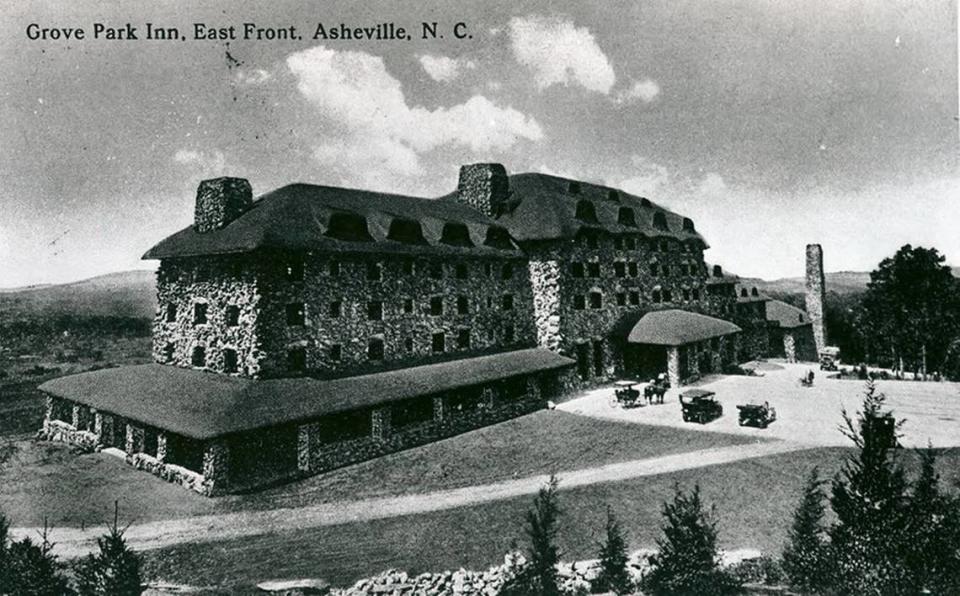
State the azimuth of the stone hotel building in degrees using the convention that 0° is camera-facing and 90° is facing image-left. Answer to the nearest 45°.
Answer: approximately 315°

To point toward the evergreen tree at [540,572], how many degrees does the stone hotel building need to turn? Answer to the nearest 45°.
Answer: approximately 45° to its right

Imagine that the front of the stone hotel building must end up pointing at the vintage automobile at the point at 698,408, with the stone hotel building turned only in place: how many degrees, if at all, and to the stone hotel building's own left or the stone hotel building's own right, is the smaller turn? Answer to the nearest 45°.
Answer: approximately 45° to the stone hotel building's own left

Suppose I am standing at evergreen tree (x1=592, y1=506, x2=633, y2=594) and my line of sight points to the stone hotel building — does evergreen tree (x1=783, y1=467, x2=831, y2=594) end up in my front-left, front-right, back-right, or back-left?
back-right

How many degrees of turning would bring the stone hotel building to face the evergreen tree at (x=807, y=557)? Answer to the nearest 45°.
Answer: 0° — it already faces it
